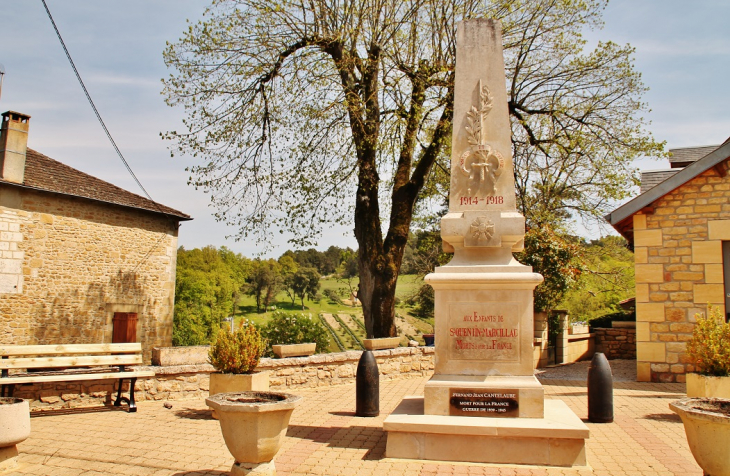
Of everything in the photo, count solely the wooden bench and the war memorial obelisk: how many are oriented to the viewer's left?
0

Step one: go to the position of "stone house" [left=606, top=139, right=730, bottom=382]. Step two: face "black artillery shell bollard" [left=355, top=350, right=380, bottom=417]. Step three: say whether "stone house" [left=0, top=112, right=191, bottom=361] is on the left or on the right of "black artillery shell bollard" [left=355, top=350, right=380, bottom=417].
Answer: right

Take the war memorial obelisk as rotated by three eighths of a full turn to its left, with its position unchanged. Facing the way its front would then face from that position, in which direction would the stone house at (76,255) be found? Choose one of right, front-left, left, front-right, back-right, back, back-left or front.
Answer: left

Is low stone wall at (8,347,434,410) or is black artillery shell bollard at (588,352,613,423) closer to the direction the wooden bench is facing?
the black artillery shell bollard

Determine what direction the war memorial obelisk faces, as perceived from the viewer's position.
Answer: facing the viewer

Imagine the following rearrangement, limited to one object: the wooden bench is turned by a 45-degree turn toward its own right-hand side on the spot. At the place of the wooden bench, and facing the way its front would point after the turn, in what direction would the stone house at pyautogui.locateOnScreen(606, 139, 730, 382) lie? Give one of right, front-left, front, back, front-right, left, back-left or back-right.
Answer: left

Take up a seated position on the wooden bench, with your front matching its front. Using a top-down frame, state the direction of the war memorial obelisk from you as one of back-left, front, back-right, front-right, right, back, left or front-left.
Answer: front

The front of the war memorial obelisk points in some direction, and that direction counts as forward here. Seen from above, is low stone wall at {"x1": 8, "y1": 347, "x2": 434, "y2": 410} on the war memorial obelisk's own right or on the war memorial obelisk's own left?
on the war memorial obelisk's own right

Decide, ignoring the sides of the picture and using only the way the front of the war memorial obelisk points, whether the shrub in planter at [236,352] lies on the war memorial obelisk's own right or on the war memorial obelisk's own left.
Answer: on the war memorial obelisk's own right

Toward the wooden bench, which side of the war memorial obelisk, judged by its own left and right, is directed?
right

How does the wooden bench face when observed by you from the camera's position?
facing the viewer and to the right of the viewer

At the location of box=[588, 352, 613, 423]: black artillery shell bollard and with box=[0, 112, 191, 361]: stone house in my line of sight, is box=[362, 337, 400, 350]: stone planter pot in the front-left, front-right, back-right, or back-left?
front-right
